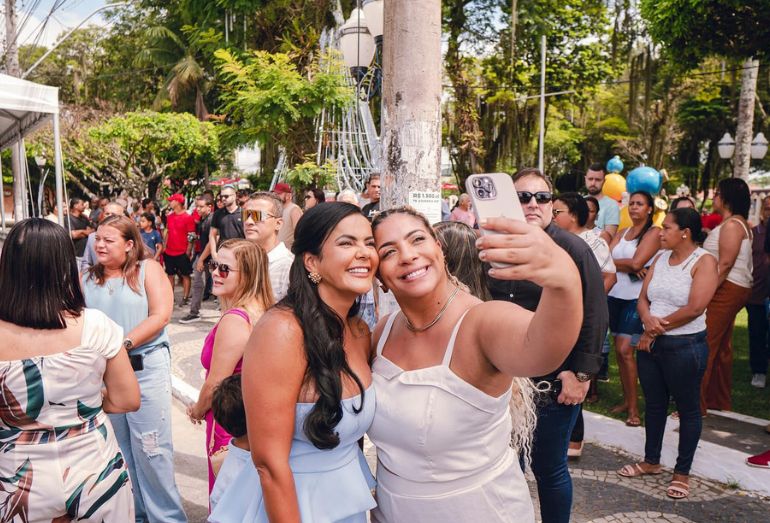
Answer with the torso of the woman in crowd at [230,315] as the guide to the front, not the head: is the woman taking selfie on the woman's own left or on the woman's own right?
on the woman's own left

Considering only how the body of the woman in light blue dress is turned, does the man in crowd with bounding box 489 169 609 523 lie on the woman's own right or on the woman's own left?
on the woman's own left

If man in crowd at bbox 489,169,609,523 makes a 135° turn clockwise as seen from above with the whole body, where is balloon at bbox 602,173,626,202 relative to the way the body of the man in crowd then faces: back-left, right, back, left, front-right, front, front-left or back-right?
front

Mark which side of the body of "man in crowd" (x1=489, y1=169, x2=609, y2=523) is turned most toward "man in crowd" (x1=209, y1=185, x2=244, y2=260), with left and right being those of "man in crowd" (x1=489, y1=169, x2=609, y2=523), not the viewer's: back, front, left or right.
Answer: right

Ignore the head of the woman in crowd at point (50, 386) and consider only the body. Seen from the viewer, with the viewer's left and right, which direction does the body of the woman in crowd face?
facing away from the viewer

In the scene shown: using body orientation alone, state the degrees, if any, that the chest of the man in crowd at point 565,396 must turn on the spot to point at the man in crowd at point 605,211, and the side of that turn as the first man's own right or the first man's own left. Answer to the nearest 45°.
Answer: approximately 135° to the first man's own right
